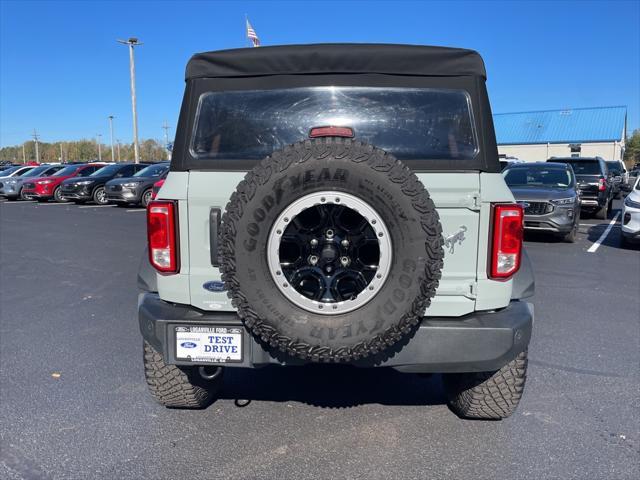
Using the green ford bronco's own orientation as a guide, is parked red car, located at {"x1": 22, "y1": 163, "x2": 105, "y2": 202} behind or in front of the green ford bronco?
in front

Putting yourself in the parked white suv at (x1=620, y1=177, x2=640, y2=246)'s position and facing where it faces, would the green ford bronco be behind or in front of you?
in front

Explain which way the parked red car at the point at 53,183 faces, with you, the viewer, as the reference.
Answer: facing the viewer and to the left of the viewer

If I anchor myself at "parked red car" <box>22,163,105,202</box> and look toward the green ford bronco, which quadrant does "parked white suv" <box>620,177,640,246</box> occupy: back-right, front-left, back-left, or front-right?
front-left

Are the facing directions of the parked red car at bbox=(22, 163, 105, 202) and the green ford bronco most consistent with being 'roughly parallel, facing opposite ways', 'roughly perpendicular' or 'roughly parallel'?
roughly parallel, facing opposite ways

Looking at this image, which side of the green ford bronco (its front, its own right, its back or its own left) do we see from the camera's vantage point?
back

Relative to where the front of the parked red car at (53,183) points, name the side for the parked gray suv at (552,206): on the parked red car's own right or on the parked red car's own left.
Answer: on the parked red car's own left

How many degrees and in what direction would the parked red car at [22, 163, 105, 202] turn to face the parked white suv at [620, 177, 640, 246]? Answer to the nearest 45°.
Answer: approximately 90° to its left

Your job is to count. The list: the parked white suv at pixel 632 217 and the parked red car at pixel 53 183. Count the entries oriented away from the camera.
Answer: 0

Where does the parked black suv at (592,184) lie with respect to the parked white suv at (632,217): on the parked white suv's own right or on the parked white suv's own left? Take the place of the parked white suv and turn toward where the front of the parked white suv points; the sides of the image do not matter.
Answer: on the parked white suv's own right

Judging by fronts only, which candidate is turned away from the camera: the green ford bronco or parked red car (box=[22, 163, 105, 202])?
the green ford bronco

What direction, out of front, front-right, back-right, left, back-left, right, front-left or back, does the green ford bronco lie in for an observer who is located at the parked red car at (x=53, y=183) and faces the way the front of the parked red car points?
front-left

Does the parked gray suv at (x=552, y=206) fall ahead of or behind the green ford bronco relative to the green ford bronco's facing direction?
ahead

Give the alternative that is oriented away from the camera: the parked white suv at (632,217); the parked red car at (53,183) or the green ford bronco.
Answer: the green ford bronco
